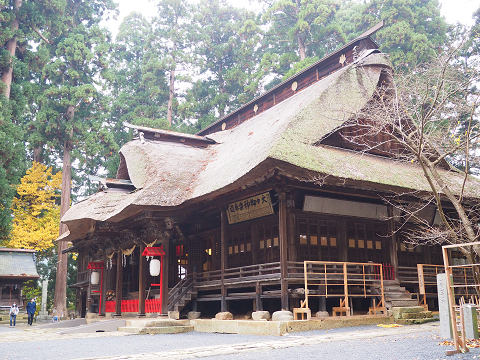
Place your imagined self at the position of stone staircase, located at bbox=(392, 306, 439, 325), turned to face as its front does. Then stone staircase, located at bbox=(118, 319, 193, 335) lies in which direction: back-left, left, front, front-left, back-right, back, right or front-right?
back-right

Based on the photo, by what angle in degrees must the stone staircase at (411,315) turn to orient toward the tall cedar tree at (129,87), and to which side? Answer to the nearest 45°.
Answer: approximately 180°

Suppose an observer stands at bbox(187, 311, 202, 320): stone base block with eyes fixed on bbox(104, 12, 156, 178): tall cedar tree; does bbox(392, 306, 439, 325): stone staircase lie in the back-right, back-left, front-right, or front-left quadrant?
back-right

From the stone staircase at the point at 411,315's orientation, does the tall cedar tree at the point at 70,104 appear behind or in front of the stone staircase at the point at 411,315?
behind

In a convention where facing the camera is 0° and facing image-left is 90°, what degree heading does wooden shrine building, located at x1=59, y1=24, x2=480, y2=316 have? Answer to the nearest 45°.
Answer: approximately 45°

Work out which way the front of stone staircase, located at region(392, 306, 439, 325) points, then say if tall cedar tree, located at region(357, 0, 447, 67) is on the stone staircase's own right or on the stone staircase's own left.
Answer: on the stone staircase's own left

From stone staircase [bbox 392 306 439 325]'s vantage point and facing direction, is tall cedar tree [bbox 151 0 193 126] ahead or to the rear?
to the rear

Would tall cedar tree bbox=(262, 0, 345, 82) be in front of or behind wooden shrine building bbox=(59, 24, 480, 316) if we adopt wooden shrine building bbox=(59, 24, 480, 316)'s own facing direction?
behind

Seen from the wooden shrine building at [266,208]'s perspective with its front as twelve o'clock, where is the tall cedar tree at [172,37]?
The tall cedar tree is roughly at 4 o'clock from the wooden shrine building.
